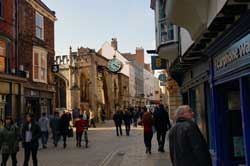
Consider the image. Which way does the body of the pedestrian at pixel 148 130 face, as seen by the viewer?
away from the camera

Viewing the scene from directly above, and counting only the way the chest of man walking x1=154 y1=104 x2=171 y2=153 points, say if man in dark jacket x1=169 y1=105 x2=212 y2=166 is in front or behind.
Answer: behind

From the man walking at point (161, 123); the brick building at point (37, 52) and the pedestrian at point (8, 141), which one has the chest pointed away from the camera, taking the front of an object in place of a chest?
the man walking

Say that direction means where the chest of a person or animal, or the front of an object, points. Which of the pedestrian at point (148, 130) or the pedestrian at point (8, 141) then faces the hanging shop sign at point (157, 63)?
the pedestrian at point (148, 130)

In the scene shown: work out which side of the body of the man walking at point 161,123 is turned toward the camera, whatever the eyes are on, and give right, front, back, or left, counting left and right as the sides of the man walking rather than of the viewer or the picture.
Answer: back

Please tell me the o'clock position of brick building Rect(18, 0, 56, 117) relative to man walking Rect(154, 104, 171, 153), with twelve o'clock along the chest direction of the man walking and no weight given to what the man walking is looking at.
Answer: The brick building is roughly at 11 o'clock from the man walking.

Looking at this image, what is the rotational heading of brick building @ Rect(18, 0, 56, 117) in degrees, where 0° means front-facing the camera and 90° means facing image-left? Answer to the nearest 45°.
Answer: approximately 315°

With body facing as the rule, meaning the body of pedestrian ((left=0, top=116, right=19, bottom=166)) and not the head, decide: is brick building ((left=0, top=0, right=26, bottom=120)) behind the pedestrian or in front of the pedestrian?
behind

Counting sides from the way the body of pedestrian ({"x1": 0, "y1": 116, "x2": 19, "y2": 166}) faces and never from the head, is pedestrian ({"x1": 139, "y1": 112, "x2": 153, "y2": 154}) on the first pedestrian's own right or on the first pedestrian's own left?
on the first pedestrian's own left

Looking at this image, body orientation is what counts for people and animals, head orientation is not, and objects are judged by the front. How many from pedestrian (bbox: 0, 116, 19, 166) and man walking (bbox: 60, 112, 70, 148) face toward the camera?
1
